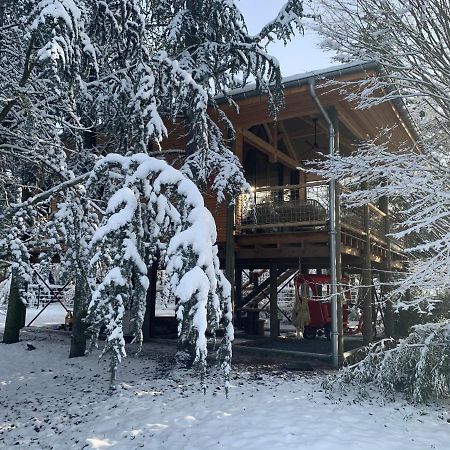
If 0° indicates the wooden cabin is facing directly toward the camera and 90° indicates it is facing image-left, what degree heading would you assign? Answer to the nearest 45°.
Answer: approximately 315°

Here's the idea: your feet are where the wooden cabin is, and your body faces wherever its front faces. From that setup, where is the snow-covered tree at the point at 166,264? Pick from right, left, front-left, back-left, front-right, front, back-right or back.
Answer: front-right

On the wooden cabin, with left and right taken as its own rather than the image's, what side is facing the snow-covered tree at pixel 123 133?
right
